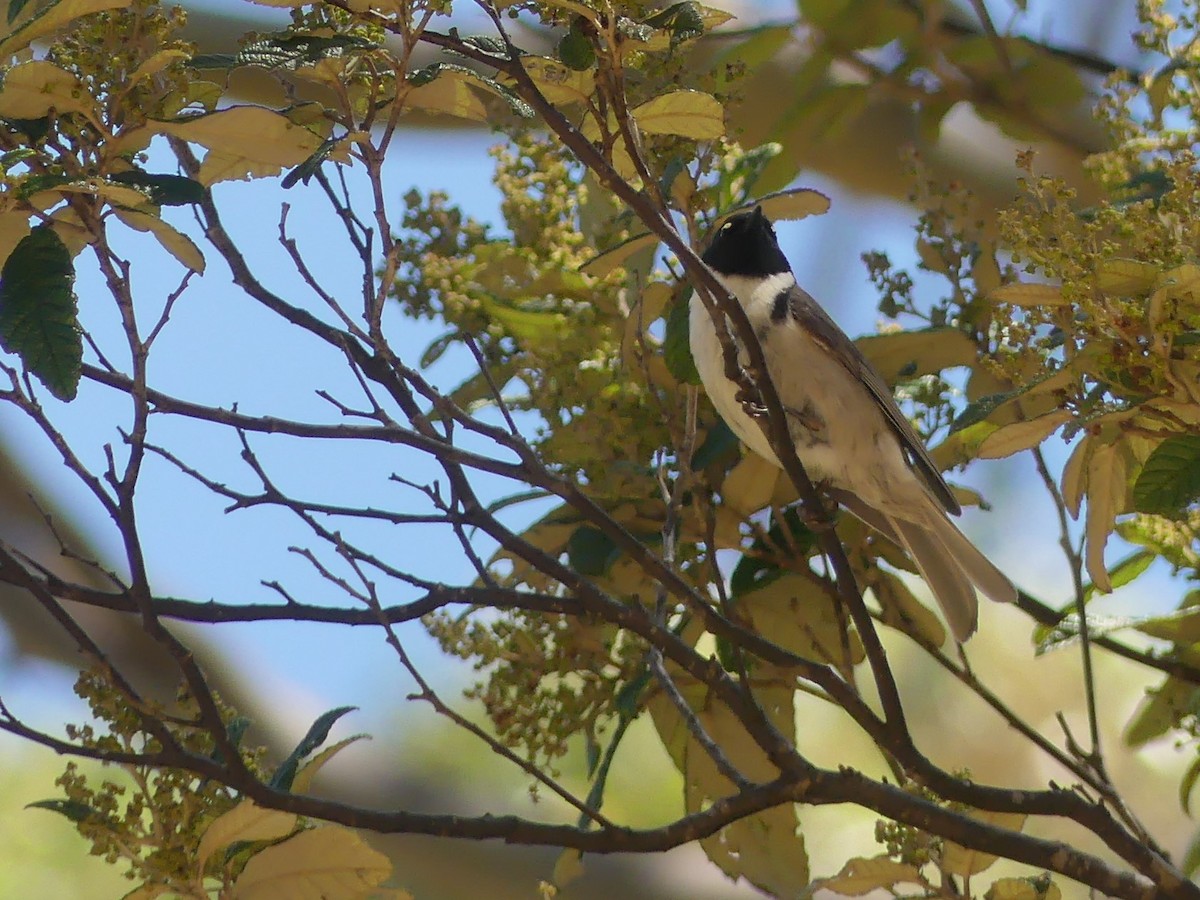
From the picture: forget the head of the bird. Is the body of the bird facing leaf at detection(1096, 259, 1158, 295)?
no

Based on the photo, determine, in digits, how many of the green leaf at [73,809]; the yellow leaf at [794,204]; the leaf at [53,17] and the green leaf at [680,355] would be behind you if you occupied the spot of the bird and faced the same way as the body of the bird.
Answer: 0

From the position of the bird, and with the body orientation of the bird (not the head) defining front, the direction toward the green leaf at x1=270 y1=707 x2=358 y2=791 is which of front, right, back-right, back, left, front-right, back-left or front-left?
front

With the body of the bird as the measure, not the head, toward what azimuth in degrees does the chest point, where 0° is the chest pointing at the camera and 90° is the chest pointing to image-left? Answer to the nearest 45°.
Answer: approximately 45°

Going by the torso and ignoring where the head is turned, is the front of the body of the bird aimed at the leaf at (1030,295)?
no

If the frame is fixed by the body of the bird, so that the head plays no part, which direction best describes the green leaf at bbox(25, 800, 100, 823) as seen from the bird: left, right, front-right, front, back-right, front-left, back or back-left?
front
